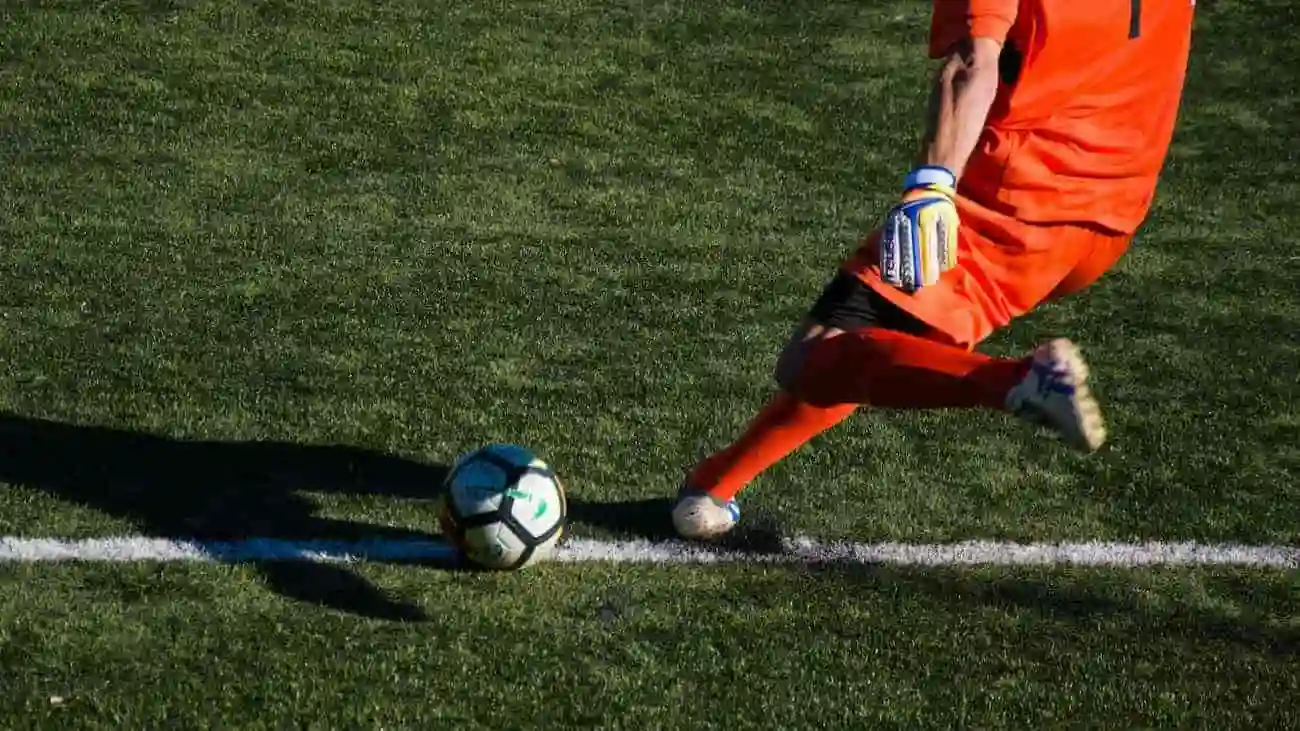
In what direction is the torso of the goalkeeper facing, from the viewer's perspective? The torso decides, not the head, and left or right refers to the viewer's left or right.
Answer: facing away from the viewer and to the left of the viewer

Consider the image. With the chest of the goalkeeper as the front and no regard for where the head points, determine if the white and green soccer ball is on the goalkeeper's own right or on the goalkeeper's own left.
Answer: on the goalkeeper's own left
